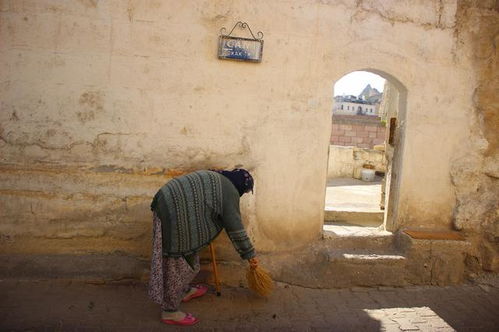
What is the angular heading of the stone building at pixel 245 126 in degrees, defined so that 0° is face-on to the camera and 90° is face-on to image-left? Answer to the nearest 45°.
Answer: approximately 0°

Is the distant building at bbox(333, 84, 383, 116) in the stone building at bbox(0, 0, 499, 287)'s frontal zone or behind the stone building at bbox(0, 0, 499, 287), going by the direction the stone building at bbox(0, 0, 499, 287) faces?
behind

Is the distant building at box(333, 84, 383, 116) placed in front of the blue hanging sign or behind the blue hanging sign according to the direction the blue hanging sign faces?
behind
